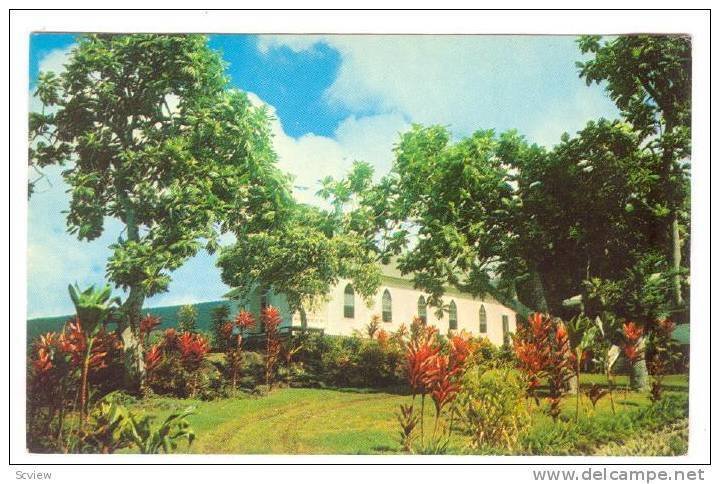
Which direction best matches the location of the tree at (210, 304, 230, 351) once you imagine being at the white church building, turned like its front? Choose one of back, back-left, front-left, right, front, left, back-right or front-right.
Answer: front-right

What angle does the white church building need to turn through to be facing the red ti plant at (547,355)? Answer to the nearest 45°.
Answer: approximately 45° to its left

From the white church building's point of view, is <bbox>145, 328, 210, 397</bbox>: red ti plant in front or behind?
in front

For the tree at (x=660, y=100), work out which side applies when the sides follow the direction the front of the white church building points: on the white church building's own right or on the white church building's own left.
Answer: on the white church building's own left

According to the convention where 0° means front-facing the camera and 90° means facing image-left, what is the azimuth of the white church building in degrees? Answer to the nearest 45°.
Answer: approximately 45°

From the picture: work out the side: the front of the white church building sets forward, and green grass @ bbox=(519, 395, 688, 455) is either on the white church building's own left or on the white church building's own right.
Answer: on the white church building's own left

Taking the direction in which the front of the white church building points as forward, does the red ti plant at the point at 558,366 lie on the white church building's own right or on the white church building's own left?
on the white church building's own left
